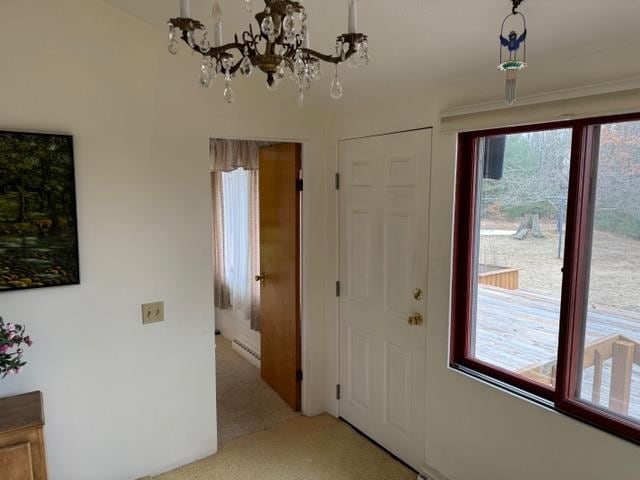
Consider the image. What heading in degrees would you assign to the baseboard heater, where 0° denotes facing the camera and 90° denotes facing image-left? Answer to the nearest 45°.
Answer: approximately 45°

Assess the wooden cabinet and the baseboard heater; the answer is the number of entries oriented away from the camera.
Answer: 0

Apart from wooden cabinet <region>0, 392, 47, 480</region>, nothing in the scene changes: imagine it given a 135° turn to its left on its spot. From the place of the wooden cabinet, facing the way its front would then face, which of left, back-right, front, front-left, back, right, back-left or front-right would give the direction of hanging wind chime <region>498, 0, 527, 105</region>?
right

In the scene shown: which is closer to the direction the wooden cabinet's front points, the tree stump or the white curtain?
the tree stump

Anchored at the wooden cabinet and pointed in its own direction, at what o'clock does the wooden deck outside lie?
The wooden deck outside is roughly at 10 o'clock from the wooden cabinet.

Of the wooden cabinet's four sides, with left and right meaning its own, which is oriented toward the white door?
left

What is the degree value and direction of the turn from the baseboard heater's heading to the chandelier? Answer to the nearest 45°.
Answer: approximately 45° to its left

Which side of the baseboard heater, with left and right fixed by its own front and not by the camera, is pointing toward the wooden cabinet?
front

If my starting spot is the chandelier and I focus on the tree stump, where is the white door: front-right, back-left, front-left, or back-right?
front-left

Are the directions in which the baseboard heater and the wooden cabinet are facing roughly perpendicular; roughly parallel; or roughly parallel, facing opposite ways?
roughly perpendicular

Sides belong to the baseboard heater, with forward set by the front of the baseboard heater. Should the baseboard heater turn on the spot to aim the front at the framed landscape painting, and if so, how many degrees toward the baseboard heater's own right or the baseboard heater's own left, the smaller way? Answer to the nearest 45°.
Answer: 0° — it already faces it

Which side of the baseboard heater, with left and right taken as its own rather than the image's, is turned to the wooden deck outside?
back
